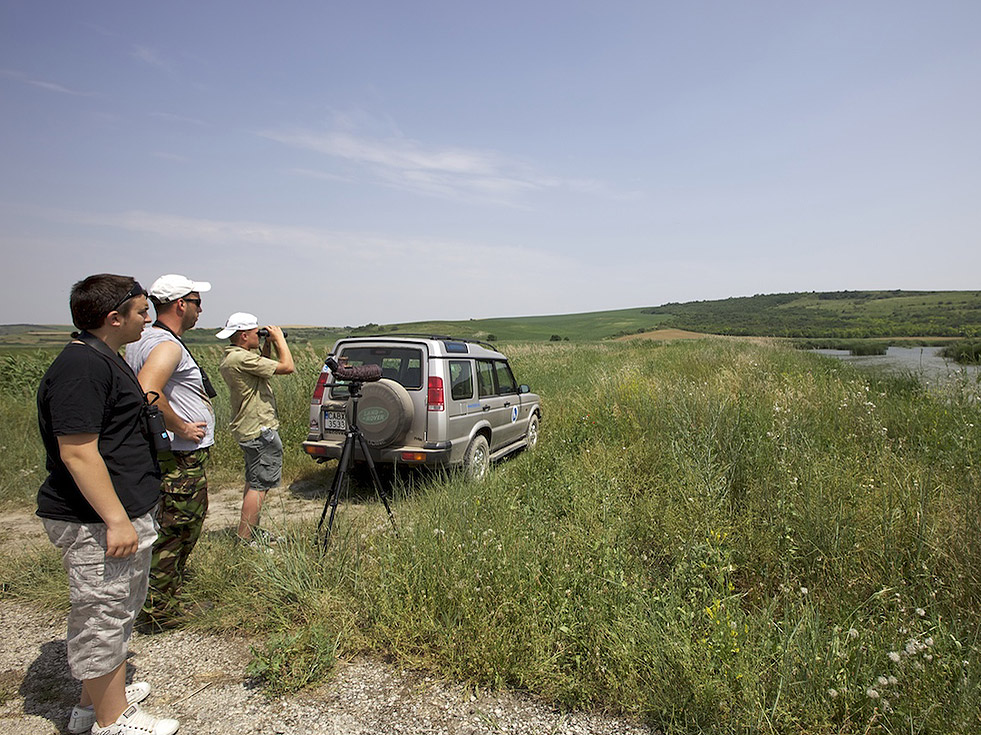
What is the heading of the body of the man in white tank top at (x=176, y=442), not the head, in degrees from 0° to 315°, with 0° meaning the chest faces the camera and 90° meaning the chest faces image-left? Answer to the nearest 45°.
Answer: approximately 270°

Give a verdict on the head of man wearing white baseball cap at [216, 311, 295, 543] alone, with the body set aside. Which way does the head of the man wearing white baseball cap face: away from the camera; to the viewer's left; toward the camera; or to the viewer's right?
to the viewer's right

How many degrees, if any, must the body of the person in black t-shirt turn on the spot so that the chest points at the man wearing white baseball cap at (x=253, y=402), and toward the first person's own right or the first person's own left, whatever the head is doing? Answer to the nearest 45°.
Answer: approximately 45° to the first person's own left

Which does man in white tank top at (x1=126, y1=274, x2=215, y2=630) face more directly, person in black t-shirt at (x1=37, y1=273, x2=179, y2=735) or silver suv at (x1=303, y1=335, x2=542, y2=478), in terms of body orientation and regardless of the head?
the silver suv

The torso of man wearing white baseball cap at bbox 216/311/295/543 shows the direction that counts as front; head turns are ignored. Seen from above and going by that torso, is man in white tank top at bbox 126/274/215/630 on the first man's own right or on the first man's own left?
on the first man's own right

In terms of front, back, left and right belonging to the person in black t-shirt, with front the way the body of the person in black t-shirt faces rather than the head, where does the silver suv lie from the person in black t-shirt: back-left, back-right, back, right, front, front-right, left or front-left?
front-left

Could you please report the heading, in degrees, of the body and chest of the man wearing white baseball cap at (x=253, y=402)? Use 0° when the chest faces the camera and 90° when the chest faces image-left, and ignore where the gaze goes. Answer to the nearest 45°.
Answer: approximately 270°

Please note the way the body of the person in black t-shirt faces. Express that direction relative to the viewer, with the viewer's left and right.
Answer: facing to the right of the viewer

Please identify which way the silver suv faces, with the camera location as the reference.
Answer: facing away from the viewer and to the right of the viewer

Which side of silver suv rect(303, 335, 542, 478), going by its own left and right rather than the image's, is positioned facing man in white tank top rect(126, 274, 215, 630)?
back
